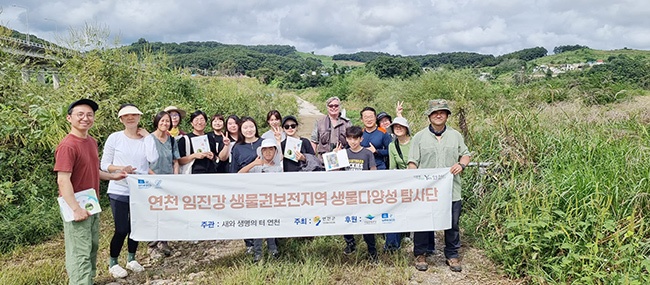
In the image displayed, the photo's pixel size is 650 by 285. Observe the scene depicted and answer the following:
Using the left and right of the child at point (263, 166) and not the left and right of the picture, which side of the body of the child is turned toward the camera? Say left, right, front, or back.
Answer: front

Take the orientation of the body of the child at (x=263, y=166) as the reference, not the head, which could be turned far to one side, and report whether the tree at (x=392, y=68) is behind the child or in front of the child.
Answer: behind

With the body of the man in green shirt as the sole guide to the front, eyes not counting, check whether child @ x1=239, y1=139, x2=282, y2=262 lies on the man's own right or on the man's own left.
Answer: on the man's own right

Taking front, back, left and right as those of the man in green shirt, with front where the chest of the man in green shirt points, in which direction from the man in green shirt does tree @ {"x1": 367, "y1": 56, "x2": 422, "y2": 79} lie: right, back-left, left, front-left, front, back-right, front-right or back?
back

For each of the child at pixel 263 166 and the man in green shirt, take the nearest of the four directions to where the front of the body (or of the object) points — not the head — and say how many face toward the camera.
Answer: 2

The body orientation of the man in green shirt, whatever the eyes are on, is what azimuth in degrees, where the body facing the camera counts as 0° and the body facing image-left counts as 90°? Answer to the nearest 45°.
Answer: approximately 0°

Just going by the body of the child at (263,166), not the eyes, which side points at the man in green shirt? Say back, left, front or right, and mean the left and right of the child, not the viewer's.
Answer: left

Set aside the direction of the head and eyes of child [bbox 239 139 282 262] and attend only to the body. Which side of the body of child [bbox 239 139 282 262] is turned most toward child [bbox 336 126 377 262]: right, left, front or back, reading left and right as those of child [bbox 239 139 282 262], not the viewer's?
left
